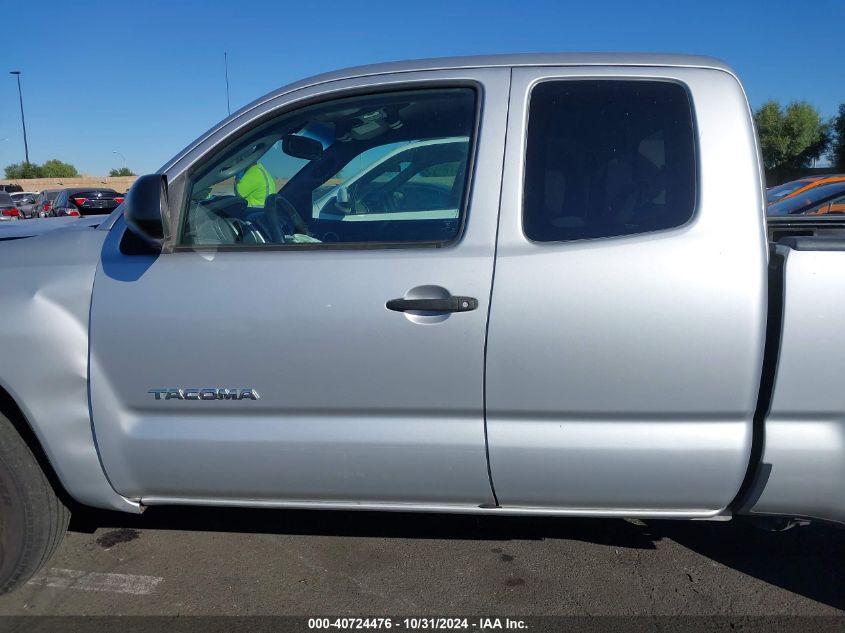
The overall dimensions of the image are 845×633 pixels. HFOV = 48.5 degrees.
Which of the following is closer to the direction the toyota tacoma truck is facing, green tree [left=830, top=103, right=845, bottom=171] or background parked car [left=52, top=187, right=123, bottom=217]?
the background parked car

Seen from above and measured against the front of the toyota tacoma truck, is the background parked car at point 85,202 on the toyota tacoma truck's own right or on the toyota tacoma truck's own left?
on the toyota tacoma truck's own right

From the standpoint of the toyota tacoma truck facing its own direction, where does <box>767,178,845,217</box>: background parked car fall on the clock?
The background parked car is roughly at 4 o'clock from the toyota tacoma truck.

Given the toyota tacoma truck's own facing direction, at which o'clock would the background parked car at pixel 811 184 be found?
The background parked car is roughly at 4 o'clock from the toyota tacoma truck.

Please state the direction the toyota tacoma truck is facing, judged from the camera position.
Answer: facing to the left of the viewer

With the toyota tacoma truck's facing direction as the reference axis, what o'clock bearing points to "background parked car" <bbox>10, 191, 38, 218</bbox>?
The background parked car is roughly at 2 o'clock from the toyota tacoma truck.

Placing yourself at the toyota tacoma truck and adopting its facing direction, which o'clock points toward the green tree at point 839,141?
The green tree is roughly at 4 o'clock from the toyota tacoma truck.
